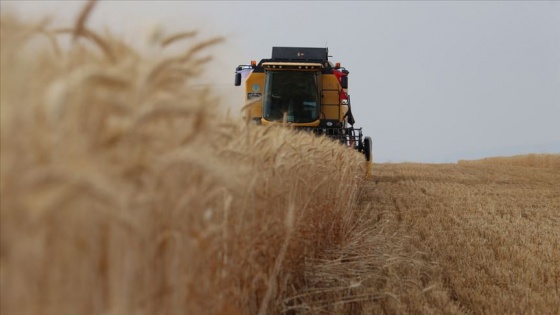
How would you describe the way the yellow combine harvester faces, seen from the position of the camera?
facing the viewer
